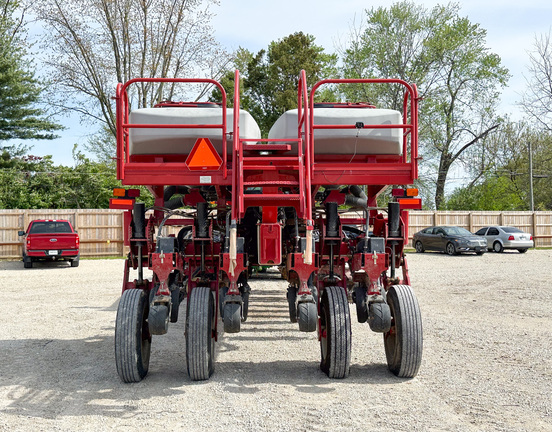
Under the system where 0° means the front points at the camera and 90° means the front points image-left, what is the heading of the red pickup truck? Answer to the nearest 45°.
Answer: approximately 180°

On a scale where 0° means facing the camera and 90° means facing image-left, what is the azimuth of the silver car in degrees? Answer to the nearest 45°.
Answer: approximately 135°

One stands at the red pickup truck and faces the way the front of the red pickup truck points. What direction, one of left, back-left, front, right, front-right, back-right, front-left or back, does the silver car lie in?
right

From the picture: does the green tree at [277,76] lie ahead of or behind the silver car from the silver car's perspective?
ahead

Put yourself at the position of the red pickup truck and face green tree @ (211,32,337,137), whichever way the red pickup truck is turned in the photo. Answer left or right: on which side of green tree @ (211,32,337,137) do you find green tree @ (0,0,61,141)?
left

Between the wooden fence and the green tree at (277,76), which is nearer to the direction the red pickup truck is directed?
the wooden fence

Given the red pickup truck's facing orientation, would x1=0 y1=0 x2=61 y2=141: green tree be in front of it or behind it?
in front

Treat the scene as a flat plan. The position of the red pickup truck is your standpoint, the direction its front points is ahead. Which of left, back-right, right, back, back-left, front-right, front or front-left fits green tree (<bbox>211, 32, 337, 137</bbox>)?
front-right
